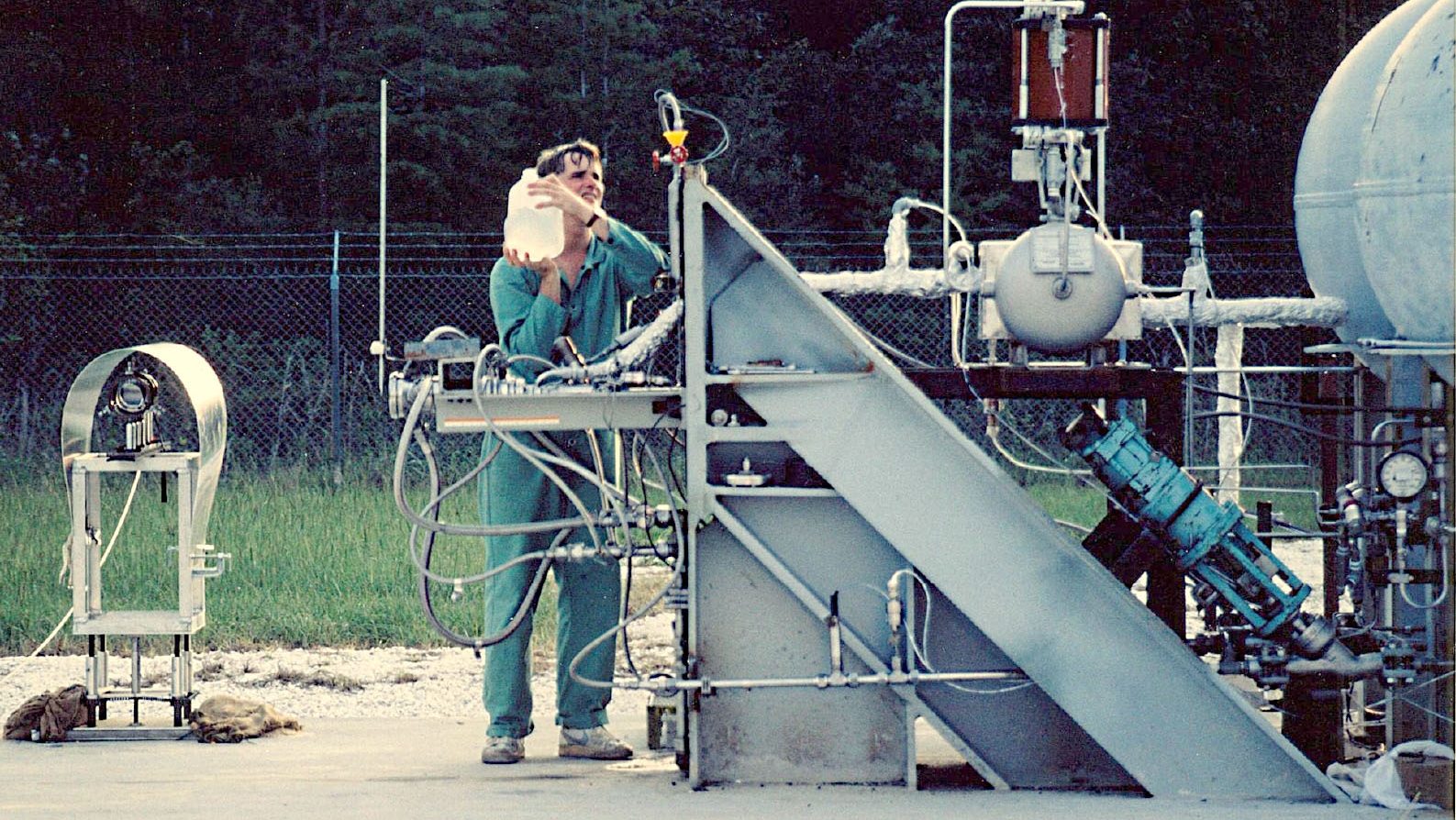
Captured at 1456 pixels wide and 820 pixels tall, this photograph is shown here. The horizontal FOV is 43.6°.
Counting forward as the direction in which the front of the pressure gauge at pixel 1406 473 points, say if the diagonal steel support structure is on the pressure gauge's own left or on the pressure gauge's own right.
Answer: on the pressure gauge's own right

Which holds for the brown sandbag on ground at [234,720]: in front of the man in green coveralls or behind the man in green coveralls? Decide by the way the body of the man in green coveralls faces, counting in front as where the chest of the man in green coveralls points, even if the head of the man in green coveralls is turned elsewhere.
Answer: behind

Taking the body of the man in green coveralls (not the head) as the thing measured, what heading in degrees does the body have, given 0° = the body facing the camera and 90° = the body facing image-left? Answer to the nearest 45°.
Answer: approximately 315°

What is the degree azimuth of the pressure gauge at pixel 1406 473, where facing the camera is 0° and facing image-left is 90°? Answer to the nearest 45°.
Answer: approximately 0°

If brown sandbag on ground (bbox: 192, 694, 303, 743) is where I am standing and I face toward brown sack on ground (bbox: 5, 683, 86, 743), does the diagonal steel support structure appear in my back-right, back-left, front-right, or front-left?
back-left

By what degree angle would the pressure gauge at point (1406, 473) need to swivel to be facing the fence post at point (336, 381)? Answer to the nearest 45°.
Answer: approximately 135° to its right

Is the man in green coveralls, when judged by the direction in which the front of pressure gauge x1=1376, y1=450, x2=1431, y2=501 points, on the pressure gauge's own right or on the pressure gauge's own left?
on the pressure gauge's own right

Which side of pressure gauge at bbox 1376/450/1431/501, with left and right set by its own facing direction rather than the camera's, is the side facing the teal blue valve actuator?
right
